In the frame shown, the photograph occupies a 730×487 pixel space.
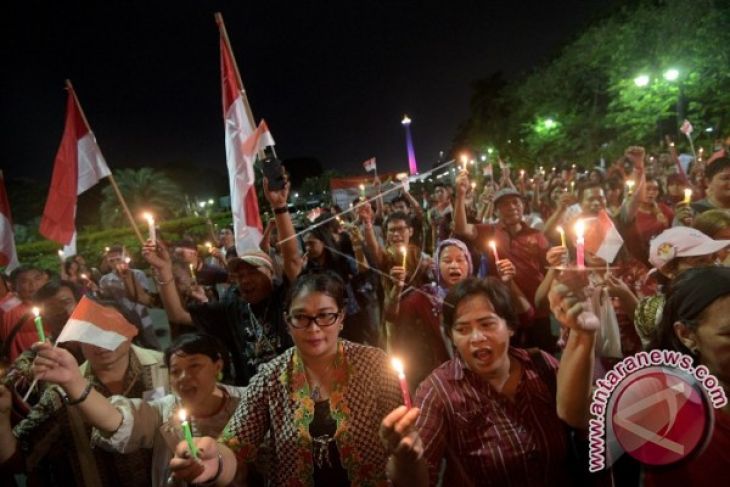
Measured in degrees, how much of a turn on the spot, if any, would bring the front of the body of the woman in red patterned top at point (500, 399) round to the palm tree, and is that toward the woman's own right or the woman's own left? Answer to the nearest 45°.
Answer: approximately 135° to the woman's own right

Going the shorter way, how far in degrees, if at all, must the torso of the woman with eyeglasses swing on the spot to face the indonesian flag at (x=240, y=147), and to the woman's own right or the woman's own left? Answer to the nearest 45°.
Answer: approximately 180°

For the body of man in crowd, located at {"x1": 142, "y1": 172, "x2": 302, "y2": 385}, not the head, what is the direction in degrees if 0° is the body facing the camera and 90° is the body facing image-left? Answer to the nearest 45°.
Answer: approximately 0°

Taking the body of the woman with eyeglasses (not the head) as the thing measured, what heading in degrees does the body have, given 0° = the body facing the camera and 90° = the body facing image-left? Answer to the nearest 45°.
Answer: approximately 0°

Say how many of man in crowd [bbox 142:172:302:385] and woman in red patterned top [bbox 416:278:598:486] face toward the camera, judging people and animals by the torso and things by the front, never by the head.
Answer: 2
